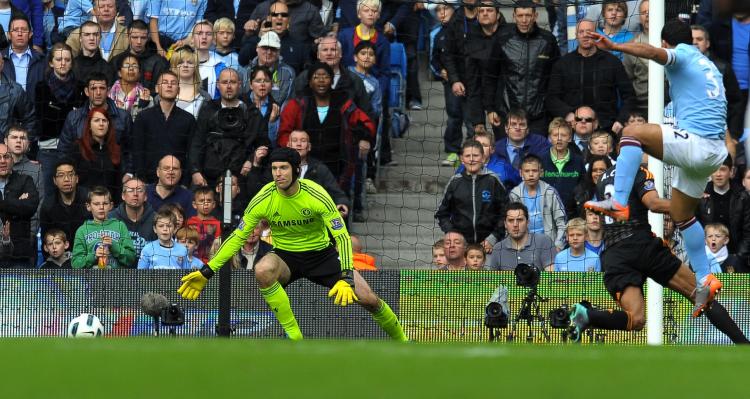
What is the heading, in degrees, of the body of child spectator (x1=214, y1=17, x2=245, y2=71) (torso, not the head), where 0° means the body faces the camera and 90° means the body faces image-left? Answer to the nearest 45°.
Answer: approximately 0°

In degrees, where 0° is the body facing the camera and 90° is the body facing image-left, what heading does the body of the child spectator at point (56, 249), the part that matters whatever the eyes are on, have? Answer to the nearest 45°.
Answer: approximately 0°

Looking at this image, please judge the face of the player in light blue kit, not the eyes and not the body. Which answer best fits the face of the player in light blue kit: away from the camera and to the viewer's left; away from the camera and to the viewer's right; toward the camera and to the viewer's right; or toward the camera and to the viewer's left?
away from the camera and to the viewer's left
